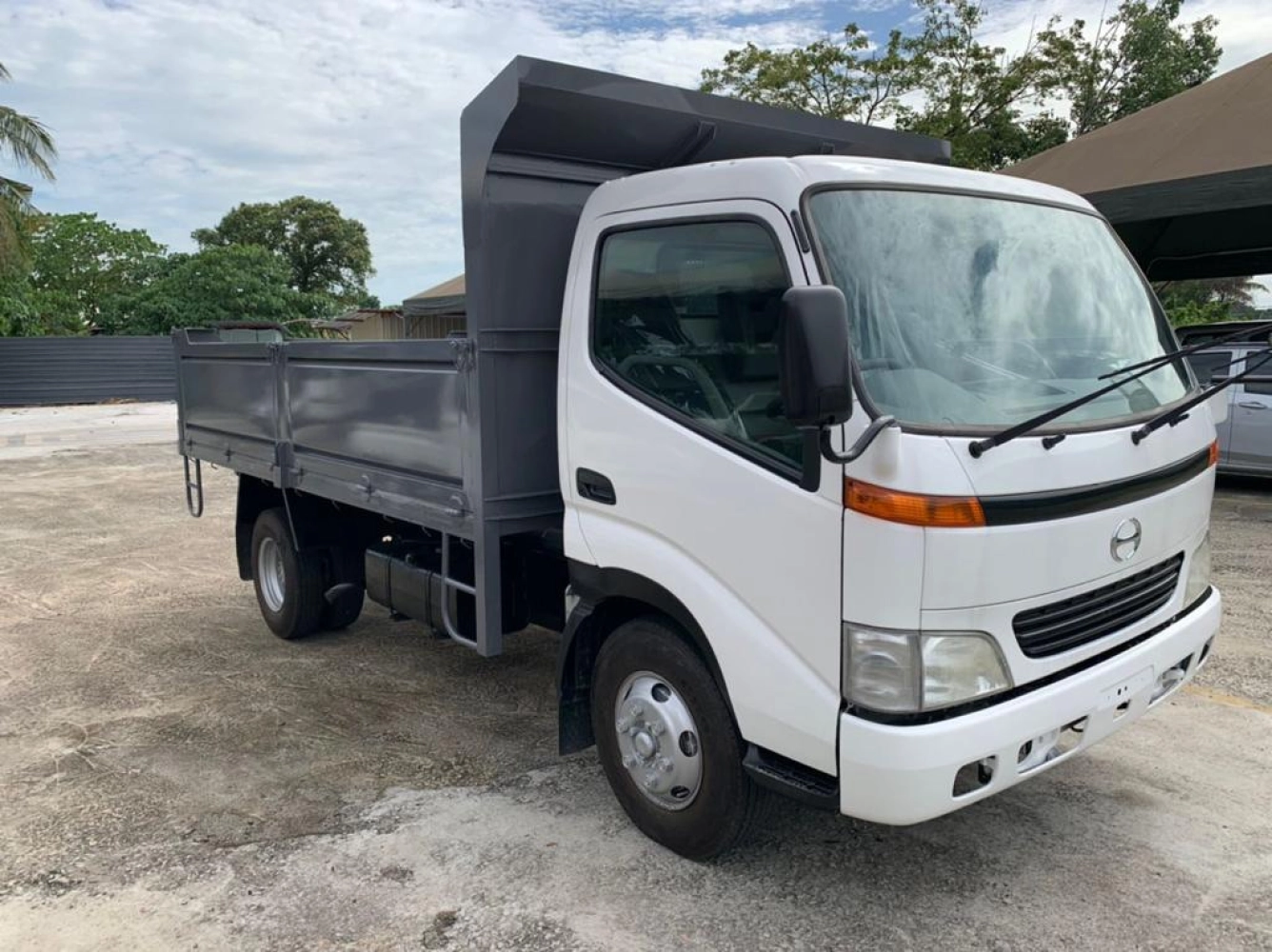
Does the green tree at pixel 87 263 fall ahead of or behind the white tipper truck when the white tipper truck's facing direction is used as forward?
behind

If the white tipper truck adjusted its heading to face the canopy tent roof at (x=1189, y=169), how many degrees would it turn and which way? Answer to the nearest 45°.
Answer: approximately 90° to its left

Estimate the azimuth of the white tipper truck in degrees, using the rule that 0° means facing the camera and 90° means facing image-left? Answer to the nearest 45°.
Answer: approximately 315°

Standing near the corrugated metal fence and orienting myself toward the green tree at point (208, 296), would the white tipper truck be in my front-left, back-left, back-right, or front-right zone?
back-right

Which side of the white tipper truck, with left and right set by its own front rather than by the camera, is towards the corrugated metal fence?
back

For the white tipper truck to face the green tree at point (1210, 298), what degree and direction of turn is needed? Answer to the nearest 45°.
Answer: approximately 90° to its left

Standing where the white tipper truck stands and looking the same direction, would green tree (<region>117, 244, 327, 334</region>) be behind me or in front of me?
behind

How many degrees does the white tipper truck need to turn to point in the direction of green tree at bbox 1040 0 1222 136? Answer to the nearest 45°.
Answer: approximately 90° to its left
